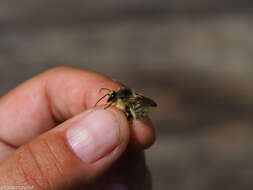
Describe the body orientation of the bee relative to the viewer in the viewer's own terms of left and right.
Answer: facing to the left of the viewer
